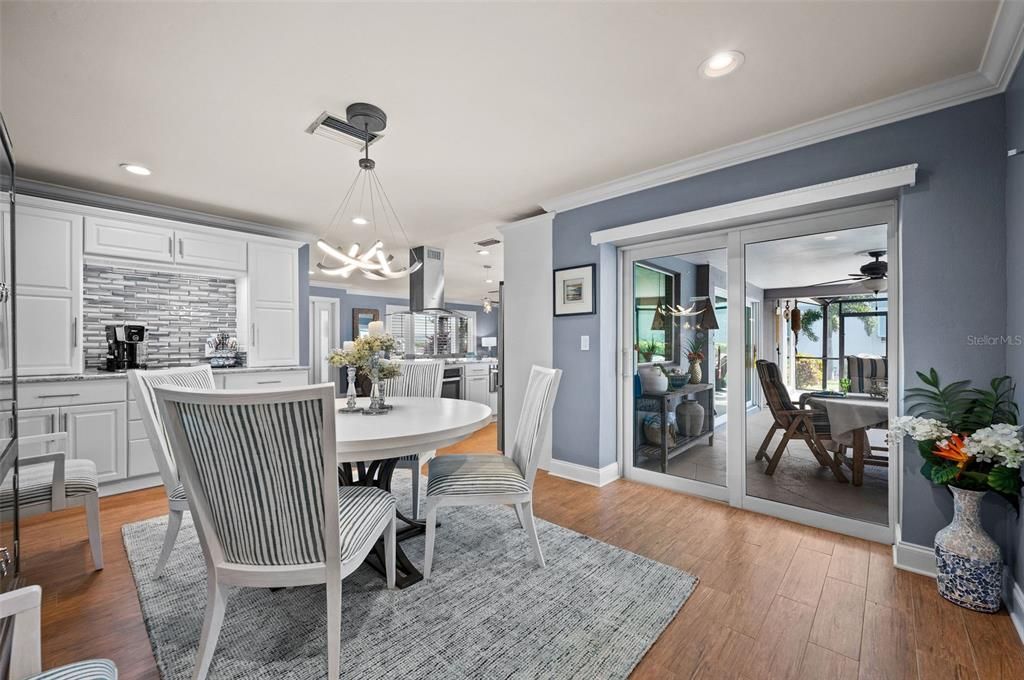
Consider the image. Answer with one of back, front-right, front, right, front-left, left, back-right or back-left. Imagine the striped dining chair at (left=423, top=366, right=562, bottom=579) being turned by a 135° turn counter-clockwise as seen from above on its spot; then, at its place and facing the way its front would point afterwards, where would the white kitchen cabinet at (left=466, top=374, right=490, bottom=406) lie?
back-left

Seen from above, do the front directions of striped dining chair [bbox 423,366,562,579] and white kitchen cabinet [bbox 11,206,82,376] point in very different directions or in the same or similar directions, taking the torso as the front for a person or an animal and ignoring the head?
very different directions

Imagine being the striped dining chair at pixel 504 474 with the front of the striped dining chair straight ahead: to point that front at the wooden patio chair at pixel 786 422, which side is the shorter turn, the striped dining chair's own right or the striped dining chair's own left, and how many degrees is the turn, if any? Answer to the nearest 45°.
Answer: approximately 180°

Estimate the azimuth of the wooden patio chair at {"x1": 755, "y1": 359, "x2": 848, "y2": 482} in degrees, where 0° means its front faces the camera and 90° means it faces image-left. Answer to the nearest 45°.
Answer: approximately 270°

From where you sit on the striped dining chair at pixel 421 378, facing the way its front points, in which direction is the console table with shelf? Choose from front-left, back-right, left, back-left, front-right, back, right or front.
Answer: back-left

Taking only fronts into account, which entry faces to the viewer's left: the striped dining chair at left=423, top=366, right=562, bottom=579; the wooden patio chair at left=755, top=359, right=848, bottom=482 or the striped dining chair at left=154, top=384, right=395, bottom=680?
the striped dining chair at left=423, top=366, right=562, bottom=579

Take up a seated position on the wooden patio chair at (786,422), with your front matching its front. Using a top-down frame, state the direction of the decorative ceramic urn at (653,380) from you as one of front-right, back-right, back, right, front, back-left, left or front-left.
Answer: back

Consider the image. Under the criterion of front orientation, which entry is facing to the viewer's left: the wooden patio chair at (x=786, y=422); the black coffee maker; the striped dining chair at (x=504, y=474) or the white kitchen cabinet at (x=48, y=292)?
the striped dining chair

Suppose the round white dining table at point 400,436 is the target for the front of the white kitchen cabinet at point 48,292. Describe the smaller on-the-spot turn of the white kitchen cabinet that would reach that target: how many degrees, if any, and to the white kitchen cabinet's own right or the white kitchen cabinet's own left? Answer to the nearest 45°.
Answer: approximately 45° to the white kitchen cabinet's own left

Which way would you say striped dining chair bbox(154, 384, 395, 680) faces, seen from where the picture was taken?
facing away from the viewer and to the right of the viewer

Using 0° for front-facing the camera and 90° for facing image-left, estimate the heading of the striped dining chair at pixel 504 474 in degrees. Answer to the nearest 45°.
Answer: approximately 90°

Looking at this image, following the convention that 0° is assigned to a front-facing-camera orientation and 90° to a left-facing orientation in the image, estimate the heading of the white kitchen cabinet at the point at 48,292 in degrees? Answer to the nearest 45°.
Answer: approximately 315°
